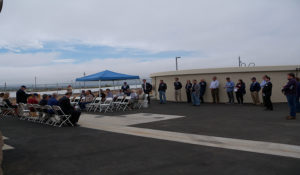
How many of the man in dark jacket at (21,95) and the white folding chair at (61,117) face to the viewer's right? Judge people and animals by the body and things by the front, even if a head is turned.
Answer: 2

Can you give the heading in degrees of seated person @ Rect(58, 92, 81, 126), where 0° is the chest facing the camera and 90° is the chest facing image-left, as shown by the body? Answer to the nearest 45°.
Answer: approximately 270°

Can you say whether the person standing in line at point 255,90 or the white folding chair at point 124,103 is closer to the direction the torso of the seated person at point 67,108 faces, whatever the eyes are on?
the person standing in line

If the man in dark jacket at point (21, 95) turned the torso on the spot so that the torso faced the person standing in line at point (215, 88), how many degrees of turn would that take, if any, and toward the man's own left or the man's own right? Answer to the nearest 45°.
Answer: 0° — they already face them

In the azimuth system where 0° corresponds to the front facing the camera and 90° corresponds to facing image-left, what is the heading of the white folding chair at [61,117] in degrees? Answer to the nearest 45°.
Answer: approximately 270°

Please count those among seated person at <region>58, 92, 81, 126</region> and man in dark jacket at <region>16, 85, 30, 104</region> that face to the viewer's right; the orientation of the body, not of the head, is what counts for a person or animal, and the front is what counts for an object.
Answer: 2

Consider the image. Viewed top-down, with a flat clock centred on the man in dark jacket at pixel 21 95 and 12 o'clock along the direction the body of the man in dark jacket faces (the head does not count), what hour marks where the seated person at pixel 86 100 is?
The seated person is roughly at 12 o'clock from the man in dark jacket.

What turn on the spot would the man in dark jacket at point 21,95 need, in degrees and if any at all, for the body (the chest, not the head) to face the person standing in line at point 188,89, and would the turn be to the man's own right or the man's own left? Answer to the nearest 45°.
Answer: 0° — they already face them

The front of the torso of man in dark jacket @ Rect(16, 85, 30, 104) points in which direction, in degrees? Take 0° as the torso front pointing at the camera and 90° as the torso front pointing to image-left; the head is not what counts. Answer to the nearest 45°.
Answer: approximately 270°
